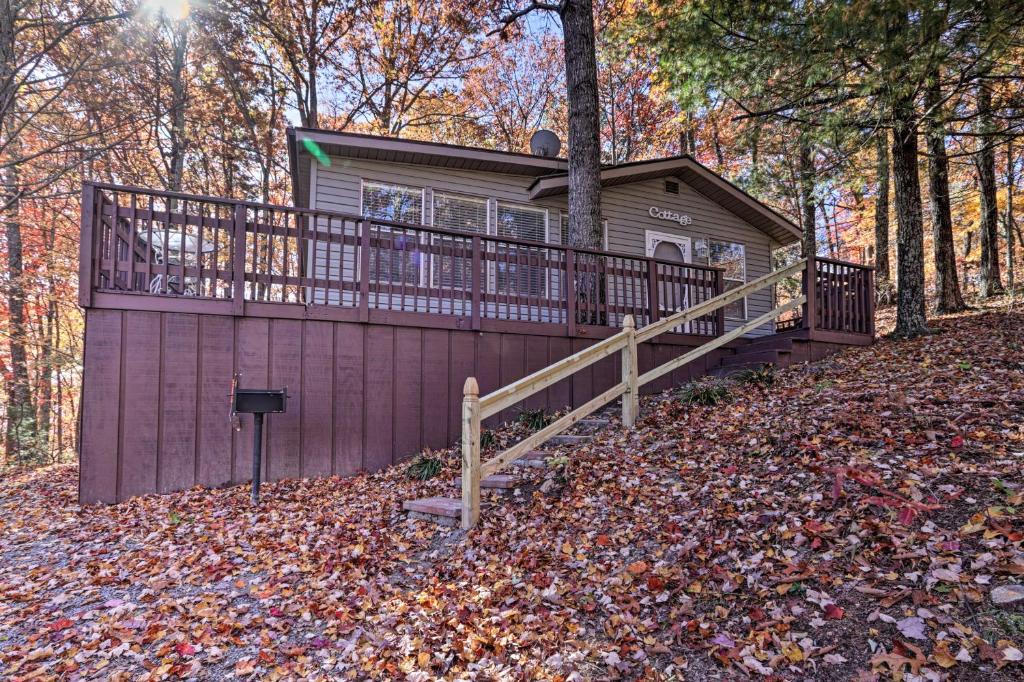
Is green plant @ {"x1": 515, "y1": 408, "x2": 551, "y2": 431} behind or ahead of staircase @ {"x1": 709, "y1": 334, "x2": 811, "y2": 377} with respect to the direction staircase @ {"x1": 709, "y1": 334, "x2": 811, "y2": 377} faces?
ahead

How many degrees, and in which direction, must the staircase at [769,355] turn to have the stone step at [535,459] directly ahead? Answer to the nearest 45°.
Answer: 0° — it already faces it

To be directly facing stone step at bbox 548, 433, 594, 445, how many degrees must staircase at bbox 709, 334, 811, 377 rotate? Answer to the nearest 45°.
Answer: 0° — it already faces it

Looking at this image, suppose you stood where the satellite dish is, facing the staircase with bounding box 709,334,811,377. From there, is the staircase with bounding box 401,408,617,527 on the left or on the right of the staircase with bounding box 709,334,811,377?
right

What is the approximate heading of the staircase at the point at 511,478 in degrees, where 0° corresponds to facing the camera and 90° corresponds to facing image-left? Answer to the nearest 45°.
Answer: approximately 45°

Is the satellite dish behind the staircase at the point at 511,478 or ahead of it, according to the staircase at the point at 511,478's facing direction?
behind

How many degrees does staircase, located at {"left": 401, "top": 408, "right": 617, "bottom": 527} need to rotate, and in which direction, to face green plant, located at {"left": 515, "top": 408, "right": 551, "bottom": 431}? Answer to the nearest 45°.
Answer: approximately 135° to its right

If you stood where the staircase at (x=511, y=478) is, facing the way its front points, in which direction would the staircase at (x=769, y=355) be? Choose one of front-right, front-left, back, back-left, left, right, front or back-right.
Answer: back

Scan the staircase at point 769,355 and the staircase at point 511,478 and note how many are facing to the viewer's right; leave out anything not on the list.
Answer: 0

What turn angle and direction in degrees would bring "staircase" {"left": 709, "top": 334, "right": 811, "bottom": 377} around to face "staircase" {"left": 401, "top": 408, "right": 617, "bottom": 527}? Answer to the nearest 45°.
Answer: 0° — it already faces it

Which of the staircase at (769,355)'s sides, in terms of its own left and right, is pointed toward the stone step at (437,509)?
front
